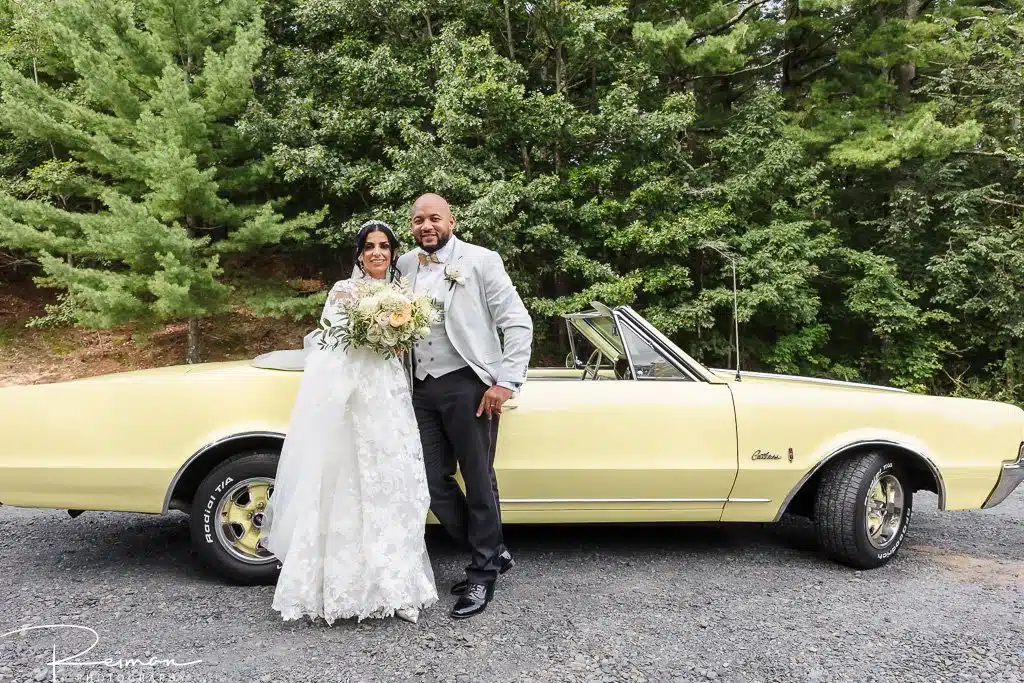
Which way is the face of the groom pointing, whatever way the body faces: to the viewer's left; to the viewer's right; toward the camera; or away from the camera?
toward the camera

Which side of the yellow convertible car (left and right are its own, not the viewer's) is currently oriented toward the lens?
right

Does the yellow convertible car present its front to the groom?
no

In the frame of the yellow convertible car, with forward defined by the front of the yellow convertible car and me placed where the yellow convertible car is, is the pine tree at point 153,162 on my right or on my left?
on my left
